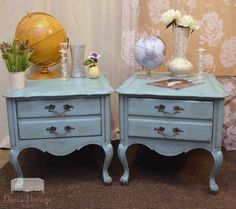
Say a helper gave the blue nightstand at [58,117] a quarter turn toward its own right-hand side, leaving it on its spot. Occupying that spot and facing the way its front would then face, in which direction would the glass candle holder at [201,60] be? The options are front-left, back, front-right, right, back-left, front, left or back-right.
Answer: back

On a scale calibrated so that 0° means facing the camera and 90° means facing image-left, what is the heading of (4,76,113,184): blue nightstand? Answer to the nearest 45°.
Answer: approximately 0°

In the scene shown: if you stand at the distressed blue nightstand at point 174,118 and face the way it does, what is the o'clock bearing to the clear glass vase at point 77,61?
The clear glass vase is roughly at 4 o'clock from the distressed blue nightstand.

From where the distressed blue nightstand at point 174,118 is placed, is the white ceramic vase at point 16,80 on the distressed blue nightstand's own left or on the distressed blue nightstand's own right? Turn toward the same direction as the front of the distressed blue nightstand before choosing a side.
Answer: on the distressed blue nightstand's own right

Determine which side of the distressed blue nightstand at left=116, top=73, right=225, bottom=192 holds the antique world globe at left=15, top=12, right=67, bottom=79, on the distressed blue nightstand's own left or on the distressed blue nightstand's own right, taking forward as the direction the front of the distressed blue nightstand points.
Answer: on the distressed blue nightstand's own right

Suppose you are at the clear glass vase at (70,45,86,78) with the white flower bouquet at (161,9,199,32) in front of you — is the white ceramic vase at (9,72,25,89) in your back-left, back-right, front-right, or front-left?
back-right

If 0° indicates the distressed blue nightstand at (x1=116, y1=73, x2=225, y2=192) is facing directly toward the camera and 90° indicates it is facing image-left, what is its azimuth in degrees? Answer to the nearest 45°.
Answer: approximately 0°

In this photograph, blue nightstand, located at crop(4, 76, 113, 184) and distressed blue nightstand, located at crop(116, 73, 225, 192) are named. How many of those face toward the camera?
2

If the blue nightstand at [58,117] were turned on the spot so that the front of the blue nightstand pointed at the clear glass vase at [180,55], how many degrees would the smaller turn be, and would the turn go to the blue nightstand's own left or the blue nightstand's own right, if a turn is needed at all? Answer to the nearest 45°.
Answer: approximately 90° to the blue nightstand's own left
